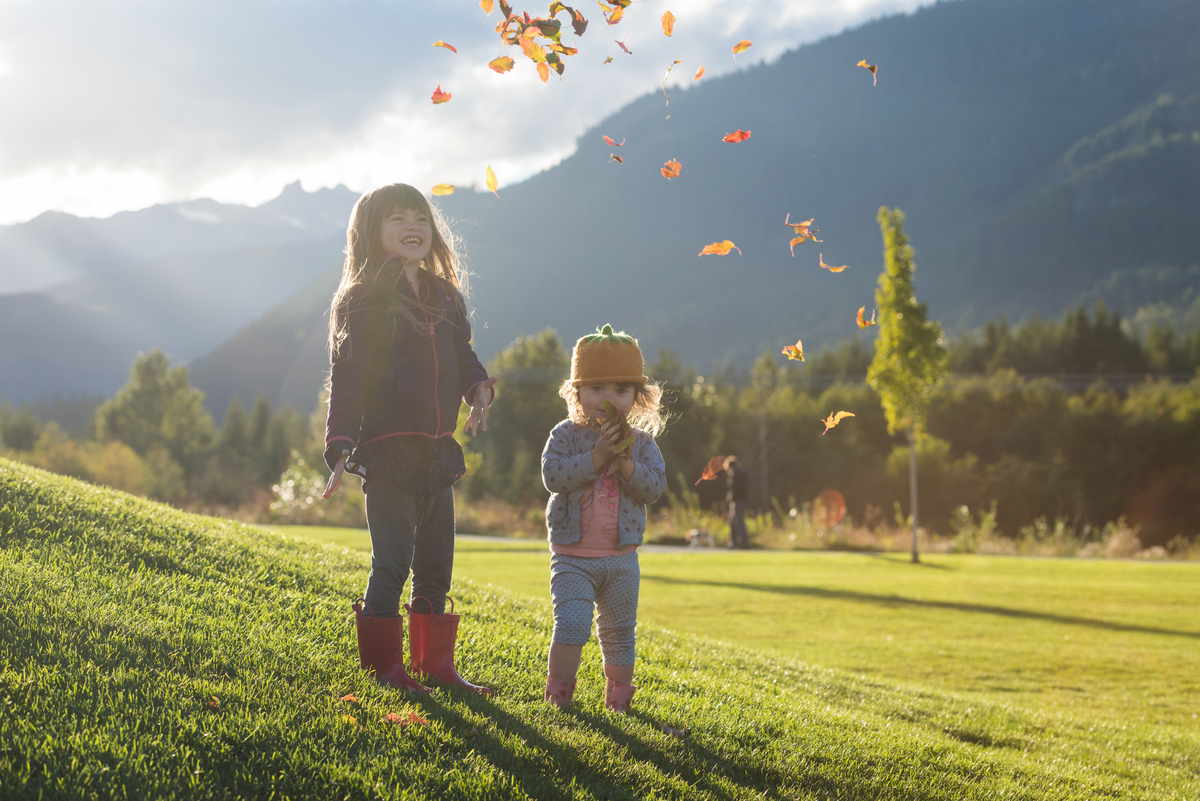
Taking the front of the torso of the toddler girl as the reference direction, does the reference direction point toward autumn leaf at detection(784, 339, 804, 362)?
no

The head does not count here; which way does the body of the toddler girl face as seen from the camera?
toward the camera

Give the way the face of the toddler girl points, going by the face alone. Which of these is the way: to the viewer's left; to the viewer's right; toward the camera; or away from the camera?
toward the camera

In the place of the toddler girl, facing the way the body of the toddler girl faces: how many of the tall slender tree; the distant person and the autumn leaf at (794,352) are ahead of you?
0

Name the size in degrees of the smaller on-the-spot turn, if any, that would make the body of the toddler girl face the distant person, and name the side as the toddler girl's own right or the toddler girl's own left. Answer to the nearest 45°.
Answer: approximately 180°

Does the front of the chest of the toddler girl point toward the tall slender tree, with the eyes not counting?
no

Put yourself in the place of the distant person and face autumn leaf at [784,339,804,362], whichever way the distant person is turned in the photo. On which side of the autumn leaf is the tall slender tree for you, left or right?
left

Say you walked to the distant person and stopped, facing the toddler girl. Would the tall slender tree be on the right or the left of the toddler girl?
left
